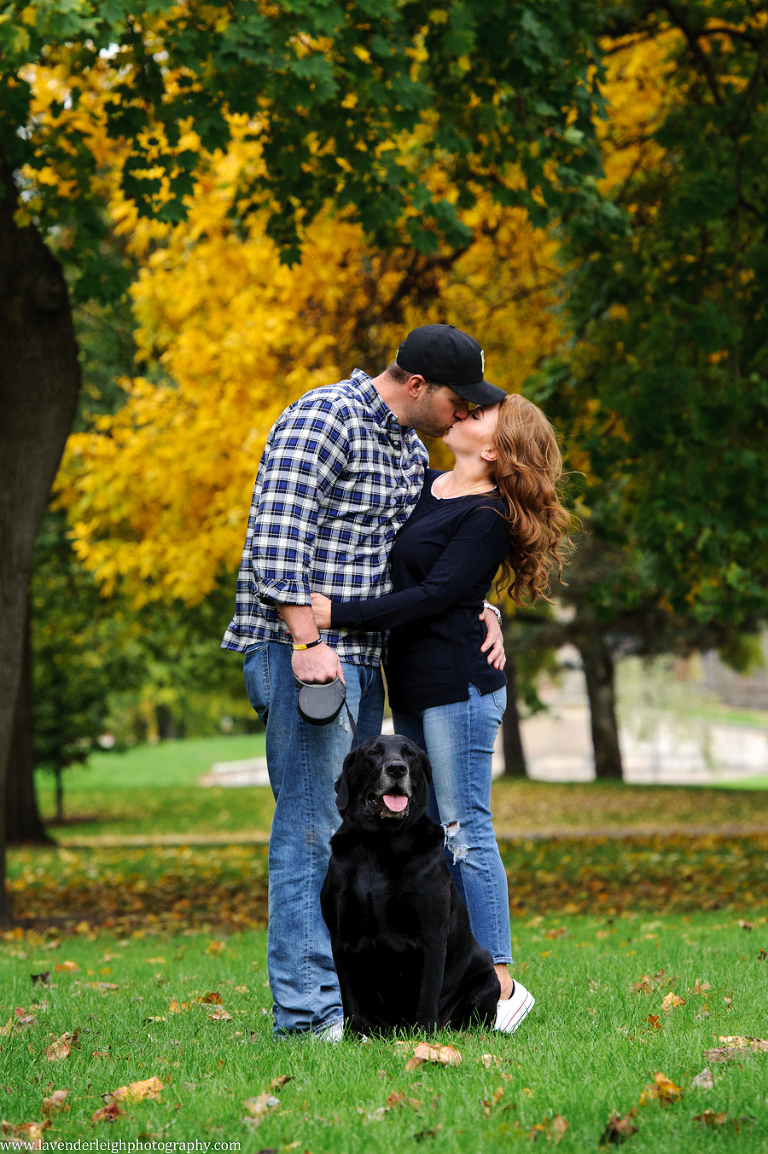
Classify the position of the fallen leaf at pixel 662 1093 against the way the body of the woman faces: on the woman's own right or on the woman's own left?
on the woman's own left

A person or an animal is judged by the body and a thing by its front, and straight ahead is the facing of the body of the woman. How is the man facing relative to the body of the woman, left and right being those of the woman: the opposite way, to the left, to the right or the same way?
the opposite way

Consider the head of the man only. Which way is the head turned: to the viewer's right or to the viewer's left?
to the viewer's right

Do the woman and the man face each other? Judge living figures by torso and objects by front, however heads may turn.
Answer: yes

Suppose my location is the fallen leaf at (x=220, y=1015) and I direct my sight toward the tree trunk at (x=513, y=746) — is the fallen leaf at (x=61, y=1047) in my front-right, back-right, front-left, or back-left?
back-left

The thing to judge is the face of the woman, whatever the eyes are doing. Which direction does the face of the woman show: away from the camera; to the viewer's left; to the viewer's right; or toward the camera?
to the viewer's left

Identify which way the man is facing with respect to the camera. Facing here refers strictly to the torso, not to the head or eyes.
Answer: to the viewer's right

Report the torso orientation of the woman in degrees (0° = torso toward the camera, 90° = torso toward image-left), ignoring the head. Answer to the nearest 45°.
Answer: approximately 90°
